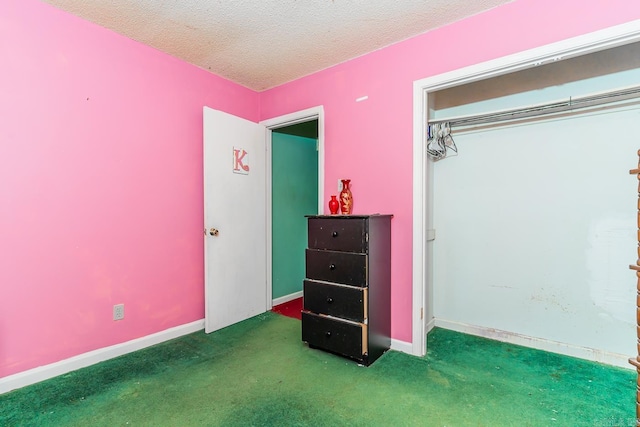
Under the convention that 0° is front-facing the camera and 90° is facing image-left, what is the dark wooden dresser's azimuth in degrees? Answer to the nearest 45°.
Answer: approximately 45°

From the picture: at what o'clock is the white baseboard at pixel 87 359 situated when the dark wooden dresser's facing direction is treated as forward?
The white baseboard is roughly at 1 o'clock from the dark wooden dresser.

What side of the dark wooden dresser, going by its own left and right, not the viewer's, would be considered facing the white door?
right
